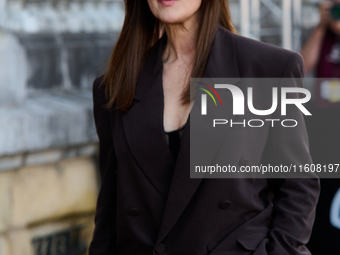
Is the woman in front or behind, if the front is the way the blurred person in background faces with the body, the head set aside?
in front

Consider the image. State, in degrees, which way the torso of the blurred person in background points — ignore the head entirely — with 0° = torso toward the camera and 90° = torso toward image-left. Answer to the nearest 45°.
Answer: approximately 0°
